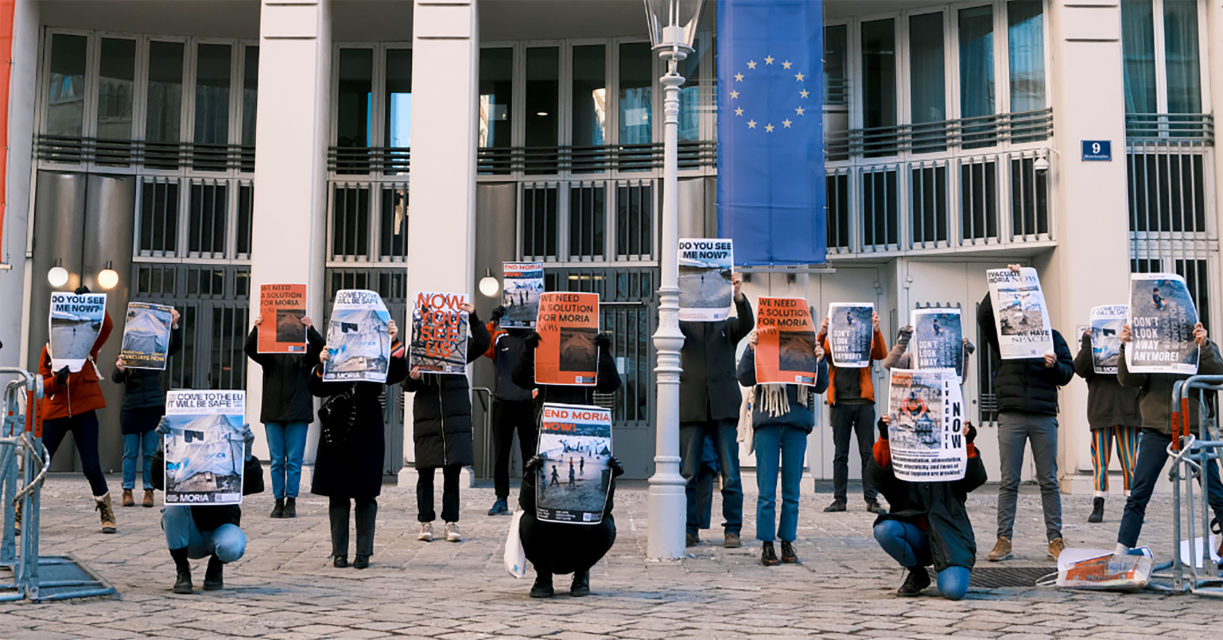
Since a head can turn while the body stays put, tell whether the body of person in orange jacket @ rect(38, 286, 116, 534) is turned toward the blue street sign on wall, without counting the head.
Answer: no

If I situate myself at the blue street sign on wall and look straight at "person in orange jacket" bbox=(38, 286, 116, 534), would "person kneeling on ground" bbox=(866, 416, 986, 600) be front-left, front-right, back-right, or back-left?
front-left

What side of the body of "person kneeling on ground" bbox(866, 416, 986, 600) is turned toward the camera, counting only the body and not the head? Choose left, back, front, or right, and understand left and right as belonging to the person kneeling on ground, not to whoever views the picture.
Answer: front

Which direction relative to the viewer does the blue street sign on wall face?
toward the camera

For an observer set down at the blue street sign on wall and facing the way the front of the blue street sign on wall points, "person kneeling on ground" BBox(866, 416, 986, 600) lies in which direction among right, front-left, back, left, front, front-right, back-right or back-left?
front

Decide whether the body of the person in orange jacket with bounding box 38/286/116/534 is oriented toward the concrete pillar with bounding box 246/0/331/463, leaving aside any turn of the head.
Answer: no

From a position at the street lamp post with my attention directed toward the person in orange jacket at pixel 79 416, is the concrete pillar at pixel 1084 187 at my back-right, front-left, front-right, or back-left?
back-right

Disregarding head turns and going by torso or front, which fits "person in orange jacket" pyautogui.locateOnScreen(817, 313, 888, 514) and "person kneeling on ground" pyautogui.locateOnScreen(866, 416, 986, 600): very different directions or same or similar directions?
same or similar directions

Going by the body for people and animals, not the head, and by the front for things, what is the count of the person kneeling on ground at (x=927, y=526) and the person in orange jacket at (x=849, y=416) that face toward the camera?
2

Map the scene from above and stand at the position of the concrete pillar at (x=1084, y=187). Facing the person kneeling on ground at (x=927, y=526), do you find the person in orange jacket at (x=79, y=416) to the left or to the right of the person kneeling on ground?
right

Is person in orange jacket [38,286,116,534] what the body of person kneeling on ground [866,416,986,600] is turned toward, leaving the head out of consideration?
no

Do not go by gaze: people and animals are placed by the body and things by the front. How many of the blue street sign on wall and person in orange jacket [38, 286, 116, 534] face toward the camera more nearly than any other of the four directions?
2

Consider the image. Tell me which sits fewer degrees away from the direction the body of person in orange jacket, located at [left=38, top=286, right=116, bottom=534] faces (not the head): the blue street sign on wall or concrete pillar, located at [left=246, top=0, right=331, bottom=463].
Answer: the blue street sign on wall

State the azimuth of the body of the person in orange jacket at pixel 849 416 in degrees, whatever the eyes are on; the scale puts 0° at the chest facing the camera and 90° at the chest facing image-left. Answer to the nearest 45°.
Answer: approximately 0°

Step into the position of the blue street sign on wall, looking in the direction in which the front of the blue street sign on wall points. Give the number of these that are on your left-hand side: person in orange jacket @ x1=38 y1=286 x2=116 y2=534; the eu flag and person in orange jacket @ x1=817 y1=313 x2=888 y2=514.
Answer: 0

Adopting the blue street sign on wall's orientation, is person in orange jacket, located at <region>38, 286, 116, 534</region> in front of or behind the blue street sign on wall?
in front

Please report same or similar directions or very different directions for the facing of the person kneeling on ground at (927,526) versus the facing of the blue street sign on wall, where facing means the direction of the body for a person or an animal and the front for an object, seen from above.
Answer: same or similar directions
